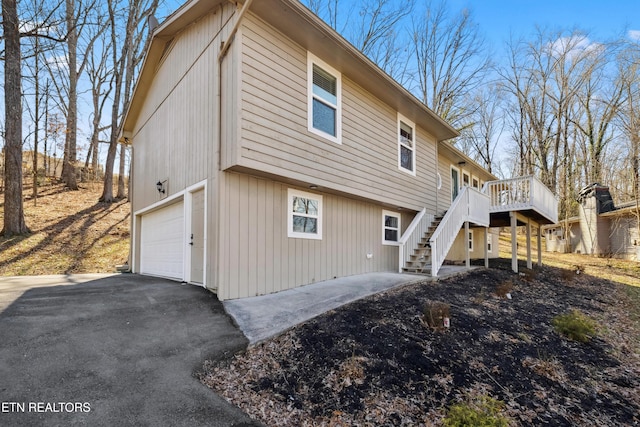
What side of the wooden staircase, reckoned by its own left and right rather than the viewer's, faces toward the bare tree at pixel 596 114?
back

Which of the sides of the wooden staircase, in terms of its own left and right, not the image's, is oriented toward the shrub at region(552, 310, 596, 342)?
left

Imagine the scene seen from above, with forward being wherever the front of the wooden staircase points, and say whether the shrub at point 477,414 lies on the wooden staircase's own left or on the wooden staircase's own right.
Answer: on the wooden staircase's own left

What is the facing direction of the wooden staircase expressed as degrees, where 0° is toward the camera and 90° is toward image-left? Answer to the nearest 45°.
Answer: approximately 45°

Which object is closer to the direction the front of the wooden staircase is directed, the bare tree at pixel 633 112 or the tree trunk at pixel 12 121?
the tree trunk

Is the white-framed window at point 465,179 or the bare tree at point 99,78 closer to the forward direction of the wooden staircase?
the bare tree

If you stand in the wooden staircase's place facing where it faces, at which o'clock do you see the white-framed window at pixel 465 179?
The white-framed window is roughly at 5 o'clock from the wooden staircase.

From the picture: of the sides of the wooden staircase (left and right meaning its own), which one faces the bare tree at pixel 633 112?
back

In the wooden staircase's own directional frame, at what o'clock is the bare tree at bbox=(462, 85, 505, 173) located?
The bare tree is roughly at 5 o'clock from the wooden staircase.
